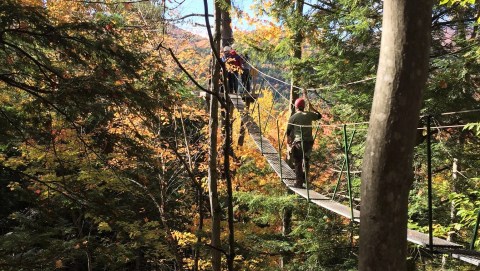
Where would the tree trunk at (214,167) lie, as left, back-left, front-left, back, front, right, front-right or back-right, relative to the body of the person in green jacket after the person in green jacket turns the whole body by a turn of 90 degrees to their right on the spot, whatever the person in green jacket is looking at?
back-right

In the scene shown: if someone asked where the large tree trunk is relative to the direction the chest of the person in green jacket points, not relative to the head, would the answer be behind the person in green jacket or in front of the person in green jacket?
behind

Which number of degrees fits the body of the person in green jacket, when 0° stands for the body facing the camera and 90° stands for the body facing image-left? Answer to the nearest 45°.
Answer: approximately 180°
